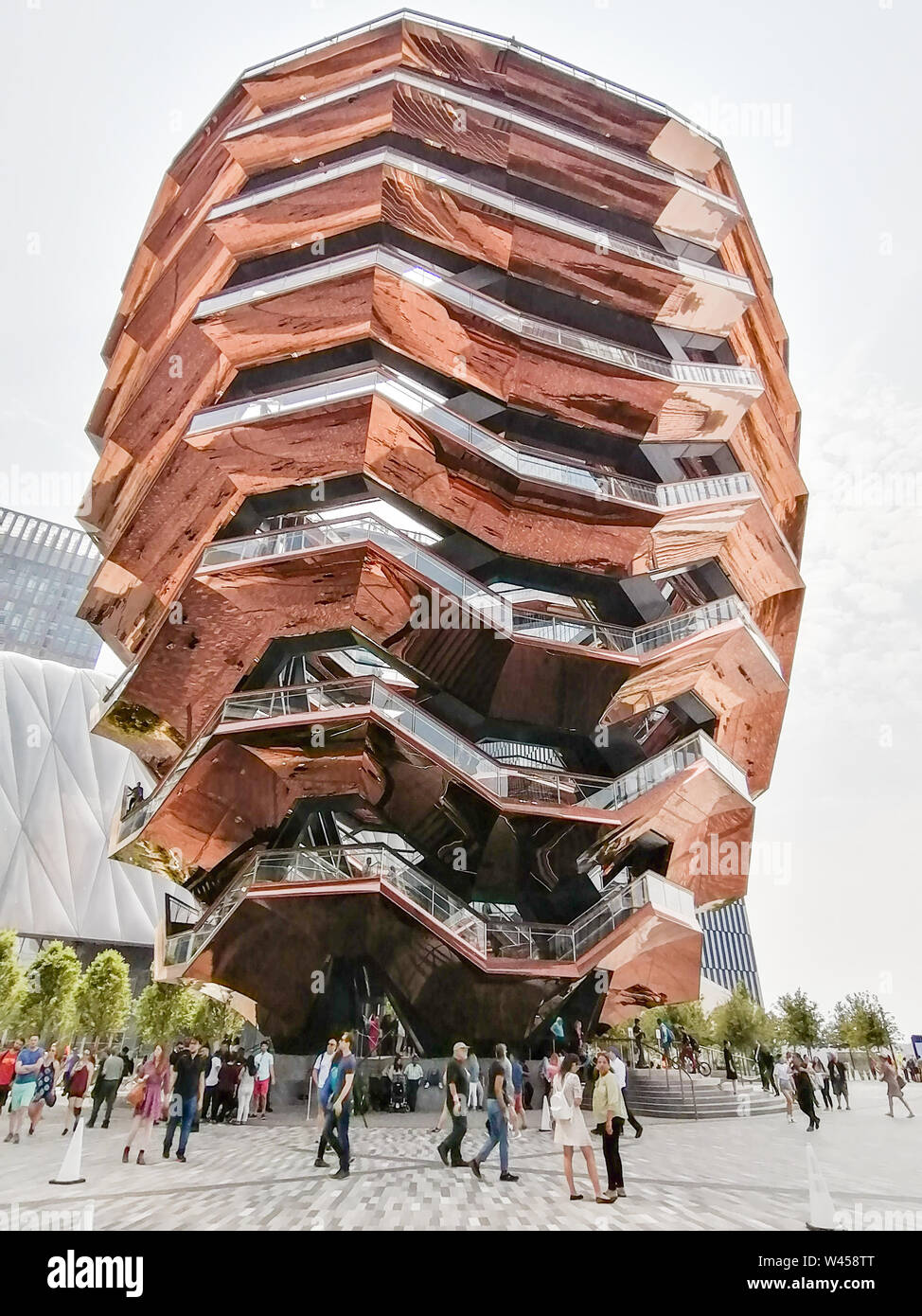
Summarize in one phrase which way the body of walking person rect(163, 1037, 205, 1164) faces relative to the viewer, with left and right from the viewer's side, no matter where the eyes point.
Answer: facing the viewer

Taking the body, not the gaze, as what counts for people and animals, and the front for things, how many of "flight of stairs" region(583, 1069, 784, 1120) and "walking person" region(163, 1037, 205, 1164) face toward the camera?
2

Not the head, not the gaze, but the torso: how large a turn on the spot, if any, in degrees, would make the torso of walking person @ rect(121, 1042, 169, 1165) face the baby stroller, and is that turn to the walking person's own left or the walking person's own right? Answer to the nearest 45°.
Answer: approximately 180°

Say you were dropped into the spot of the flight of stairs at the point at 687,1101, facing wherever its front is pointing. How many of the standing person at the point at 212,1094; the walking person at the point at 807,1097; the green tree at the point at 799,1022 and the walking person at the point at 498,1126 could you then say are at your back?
1

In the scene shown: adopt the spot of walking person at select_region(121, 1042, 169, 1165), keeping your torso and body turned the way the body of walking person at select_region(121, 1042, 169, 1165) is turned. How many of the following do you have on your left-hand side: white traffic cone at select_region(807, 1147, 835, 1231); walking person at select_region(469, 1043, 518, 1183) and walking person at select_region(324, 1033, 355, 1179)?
3

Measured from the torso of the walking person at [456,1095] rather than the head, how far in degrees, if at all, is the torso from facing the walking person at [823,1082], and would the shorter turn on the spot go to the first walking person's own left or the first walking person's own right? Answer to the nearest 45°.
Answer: approximately 45° to the first walking person's own left
